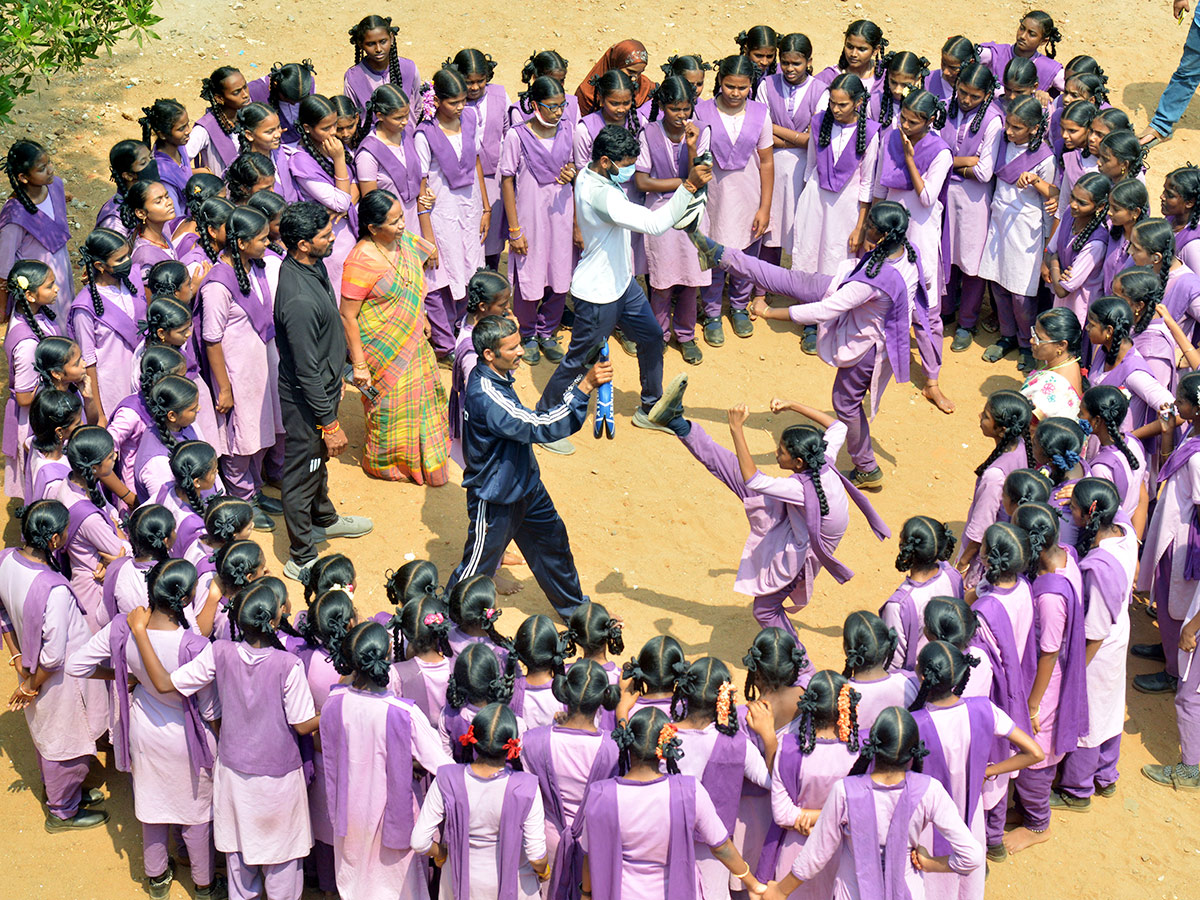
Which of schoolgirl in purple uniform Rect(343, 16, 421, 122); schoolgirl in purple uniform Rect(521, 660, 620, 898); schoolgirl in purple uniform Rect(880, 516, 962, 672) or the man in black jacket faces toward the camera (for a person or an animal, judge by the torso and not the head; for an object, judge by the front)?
schoolgirl in purple uniform Rect(343, 16, 421, 122)

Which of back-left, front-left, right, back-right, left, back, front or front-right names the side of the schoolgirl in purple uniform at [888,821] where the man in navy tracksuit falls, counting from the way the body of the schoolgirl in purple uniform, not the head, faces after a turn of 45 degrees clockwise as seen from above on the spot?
left

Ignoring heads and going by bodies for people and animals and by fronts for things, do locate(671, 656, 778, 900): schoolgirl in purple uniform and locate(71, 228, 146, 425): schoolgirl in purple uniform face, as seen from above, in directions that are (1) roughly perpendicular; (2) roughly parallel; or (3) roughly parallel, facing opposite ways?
roughly perpendicular

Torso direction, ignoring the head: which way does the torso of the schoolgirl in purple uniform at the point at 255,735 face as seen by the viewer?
away from the camera

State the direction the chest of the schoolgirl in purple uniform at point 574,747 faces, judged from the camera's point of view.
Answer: away from the camera

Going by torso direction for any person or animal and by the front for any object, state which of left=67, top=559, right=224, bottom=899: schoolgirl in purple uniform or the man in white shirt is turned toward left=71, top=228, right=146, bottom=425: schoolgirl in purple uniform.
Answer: left=67, top=559, right=224, bottom=899: schoolgirl in purple uniform

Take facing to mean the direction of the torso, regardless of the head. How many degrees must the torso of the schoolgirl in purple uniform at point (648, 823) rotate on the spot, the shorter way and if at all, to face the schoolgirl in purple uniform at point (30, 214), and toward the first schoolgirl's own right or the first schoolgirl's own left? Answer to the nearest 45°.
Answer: approximately 45° to the first schoolgirl's own left

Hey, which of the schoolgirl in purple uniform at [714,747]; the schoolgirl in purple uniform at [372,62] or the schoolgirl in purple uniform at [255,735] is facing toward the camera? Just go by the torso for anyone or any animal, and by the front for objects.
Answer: the schoolgirl in purple uniform at [372,62]

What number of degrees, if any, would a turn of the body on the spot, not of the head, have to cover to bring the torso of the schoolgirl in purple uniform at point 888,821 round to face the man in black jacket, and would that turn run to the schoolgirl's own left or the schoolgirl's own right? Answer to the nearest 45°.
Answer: approximately 45° to the schoolgirl's own left

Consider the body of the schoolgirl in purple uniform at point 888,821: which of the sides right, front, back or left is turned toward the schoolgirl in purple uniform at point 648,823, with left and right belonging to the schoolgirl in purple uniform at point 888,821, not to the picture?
left

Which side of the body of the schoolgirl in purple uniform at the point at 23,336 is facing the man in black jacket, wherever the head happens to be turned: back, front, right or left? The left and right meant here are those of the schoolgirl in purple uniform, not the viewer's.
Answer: front

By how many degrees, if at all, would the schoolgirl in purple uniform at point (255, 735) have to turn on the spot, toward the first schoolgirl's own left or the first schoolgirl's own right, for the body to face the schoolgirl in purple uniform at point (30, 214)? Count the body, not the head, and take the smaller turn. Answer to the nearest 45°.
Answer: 0° — they already face them

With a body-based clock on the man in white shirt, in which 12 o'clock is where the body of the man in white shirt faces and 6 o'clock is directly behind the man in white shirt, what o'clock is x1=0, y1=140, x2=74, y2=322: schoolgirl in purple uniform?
The schoolgirl in purple uniform is roughly at 6 o'clock from the man in white shirt.

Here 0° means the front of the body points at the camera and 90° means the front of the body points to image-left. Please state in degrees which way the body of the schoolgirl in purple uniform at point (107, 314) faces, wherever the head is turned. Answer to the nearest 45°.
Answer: approximately 315°

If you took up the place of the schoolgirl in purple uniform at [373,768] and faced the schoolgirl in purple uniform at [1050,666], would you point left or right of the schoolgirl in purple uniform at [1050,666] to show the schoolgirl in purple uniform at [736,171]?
left

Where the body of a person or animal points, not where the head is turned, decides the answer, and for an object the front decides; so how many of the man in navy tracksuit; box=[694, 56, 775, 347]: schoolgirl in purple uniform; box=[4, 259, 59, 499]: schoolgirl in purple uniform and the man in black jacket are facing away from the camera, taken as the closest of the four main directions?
0

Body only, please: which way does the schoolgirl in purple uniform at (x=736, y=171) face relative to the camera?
toward the camera

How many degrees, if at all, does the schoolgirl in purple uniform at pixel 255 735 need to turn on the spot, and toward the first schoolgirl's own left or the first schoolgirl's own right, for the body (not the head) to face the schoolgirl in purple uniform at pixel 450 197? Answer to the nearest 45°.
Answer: approximately 45° to the first schoolgirl's own right

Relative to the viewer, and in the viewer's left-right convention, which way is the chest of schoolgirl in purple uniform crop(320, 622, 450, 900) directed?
facing away from the viewer

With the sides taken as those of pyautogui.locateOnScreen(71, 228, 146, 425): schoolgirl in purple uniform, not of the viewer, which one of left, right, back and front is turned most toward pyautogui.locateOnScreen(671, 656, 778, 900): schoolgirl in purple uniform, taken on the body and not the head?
front
